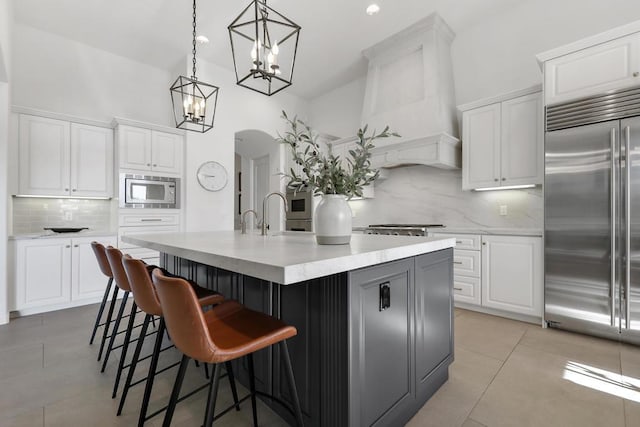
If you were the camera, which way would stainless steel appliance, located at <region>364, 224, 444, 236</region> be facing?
facing the viewer and to the left of the viewer

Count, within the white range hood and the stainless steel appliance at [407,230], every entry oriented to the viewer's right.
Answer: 0

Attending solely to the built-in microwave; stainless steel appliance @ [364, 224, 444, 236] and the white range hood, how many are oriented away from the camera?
0

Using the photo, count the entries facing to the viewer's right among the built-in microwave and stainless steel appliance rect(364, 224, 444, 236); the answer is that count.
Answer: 0

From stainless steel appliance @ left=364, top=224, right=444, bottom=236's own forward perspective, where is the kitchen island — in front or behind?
in front

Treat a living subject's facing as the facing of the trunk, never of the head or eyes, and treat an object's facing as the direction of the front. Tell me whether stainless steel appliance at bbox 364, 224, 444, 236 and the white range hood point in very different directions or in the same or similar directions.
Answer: same or similar directions

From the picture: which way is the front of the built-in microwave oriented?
toward the camera

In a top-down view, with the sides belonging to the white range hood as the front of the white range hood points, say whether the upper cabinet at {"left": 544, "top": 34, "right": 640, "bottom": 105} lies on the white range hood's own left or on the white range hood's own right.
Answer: on the white range hood's own left

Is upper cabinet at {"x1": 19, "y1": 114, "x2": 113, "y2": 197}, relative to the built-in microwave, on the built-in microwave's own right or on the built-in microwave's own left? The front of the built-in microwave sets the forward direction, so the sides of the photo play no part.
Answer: on the built-in microwave's own right

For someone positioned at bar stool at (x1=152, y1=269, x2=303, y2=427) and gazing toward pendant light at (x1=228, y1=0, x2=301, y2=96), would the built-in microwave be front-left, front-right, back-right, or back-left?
front-left
